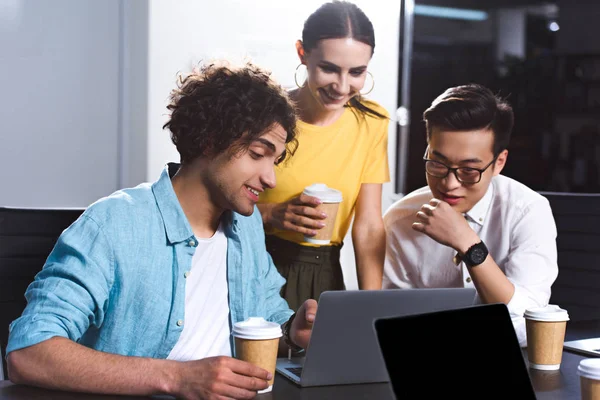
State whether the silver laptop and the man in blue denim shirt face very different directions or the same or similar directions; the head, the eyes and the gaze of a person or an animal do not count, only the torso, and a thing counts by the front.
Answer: very different directions

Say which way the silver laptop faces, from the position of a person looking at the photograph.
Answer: facing away from the viewer and to the left of the viewer

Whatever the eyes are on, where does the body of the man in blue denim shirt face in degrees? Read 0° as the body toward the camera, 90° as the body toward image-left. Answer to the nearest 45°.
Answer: approximately 315°

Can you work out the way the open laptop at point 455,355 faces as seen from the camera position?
facing away from the viewer and to the right of the viewer

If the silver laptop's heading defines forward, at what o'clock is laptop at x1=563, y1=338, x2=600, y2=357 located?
The laptop is roughly at 3 o'clock from the silver laptop.

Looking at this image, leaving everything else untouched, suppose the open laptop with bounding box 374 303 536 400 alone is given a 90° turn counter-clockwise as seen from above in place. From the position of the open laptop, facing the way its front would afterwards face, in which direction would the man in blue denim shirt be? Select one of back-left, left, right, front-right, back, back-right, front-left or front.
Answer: front

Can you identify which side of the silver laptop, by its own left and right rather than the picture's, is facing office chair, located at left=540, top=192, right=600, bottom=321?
right

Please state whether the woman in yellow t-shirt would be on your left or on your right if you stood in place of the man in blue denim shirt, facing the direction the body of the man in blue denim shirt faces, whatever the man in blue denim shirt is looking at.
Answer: on your left
